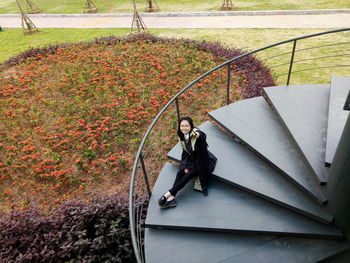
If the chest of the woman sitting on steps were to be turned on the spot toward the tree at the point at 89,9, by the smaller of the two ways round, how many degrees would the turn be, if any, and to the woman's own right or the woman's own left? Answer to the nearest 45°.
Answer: approximately 135° to the woman's own right

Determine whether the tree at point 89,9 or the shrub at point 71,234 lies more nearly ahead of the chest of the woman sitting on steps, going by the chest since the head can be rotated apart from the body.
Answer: the shrub

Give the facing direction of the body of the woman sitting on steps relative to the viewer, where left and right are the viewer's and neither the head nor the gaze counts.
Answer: facing the viewer and to the left of the viewer
